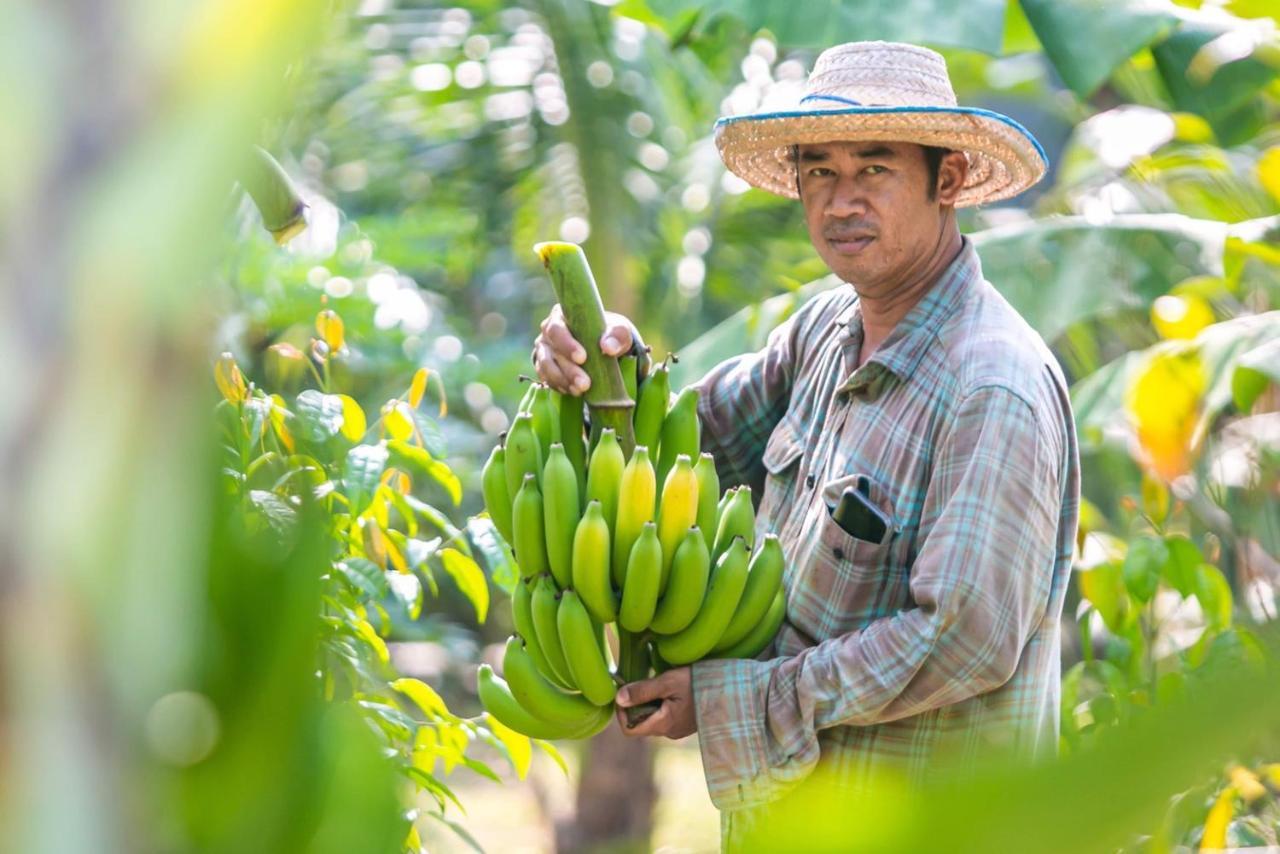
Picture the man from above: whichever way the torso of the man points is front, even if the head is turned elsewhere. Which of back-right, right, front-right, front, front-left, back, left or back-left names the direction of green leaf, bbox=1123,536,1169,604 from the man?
back

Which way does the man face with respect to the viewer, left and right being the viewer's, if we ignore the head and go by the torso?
facing the viewer and to the left of the viewer

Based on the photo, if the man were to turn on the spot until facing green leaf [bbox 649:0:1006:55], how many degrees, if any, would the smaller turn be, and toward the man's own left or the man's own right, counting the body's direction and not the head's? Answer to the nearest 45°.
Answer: approximately 135° to the man's own right

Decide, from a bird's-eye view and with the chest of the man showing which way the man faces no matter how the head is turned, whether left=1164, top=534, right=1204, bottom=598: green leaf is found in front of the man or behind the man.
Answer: behind

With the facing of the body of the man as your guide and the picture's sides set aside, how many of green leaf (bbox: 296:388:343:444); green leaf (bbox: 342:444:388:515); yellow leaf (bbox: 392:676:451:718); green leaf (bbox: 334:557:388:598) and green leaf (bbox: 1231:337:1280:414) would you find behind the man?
1

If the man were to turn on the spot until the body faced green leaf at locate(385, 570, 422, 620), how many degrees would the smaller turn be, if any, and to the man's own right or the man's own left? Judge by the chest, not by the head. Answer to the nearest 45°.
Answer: approximately 45° to the man's own right

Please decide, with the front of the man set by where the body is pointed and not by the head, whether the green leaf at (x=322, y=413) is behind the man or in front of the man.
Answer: in front

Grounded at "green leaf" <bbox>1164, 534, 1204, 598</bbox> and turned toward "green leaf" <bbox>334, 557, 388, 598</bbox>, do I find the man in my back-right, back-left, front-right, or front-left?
front-left

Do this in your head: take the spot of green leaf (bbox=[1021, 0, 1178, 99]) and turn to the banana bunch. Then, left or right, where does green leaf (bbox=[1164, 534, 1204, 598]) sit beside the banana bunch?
left

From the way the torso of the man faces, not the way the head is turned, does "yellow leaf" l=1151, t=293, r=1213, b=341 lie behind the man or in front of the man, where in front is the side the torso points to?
behind
